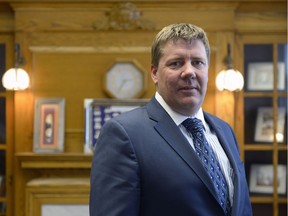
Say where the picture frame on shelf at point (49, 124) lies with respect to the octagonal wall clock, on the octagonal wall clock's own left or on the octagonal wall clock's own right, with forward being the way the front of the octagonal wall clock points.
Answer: on the octagonal wall clock's own right

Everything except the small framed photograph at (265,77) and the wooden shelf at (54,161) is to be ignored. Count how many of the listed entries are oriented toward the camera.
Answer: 2

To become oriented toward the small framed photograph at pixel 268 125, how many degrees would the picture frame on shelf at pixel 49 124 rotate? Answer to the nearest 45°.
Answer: approximately 90° to its left

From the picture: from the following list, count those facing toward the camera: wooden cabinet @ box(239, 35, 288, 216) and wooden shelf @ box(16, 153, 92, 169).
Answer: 2

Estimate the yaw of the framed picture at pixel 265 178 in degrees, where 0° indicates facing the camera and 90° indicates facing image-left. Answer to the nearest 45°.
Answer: approximately 0°

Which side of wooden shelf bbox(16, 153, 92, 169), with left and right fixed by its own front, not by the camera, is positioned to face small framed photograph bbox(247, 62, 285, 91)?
left

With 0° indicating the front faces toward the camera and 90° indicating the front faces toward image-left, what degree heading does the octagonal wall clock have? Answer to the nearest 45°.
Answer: approximately 0°

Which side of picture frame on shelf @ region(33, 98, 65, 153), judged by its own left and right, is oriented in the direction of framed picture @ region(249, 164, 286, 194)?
left
